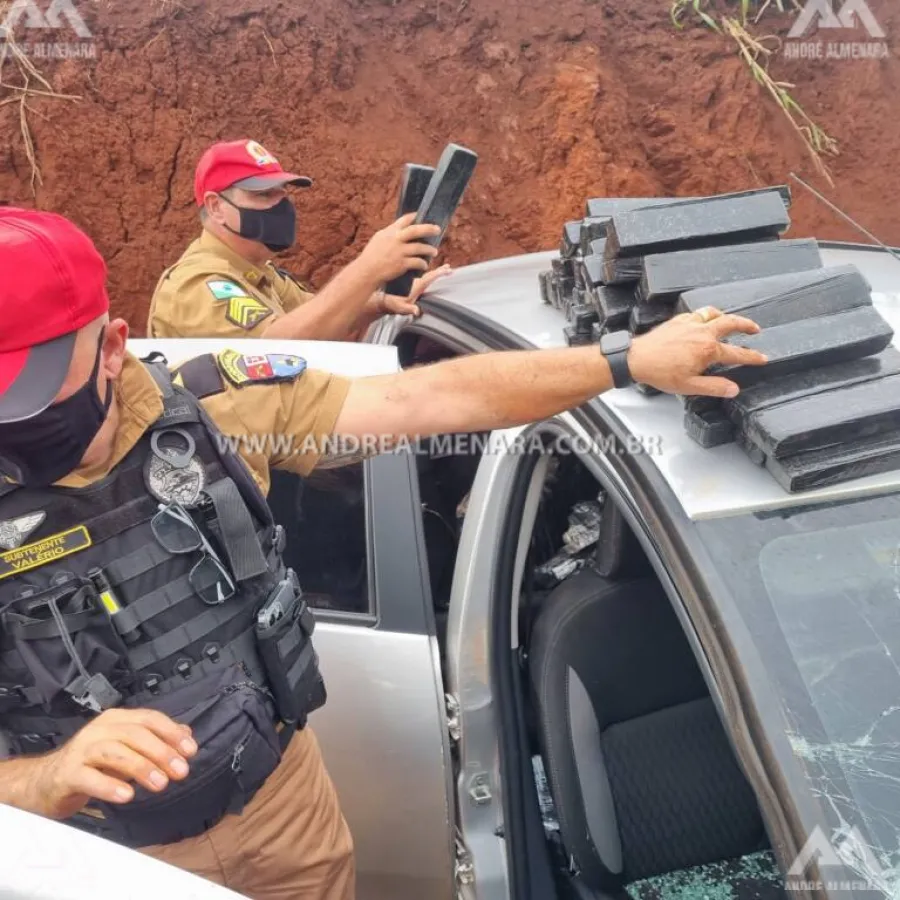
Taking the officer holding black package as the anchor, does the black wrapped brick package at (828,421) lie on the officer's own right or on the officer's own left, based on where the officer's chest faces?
on the officer's own right

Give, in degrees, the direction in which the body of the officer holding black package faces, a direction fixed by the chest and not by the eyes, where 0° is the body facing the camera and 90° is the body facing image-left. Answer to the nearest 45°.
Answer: approximately 270°

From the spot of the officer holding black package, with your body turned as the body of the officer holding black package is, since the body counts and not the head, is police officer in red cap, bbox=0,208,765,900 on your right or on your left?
on your right

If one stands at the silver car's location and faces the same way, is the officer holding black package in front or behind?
behind
